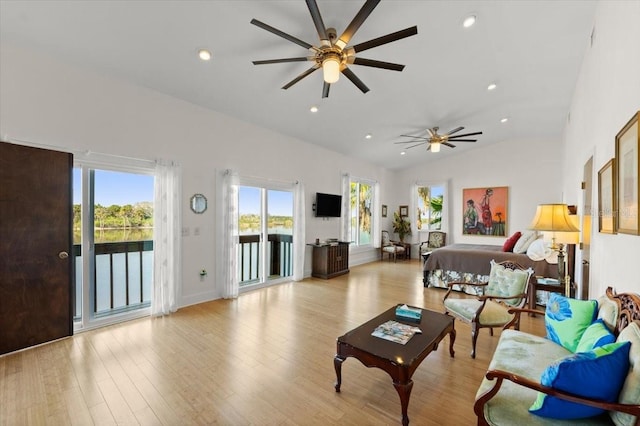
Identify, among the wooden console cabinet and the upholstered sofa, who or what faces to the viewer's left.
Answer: the upholstered sofa

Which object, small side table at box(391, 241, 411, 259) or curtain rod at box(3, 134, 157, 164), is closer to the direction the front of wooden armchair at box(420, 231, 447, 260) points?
the curtain rod

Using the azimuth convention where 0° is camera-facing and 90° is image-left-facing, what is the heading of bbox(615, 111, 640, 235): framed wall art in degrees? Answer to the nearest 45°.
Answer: approximately 90°

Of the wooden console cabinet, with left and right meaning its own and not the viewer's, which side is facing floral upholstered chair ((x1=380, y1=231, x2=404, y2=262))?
left

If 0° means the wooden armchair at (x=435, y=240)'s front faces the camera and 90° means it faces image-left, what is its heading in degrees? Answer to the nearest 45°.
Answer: approximately 45°

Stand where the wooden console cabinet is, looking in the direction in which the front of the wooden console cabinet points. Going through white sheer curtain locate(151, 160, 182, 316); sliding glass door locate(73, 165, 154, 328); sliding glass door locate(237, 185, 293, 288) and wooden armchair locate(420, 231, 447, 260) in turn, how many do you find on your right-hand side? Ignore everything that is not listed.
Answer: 3

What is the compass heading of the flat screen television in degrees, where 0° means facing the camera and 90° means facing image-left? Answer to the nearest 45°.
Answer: approximately 315°

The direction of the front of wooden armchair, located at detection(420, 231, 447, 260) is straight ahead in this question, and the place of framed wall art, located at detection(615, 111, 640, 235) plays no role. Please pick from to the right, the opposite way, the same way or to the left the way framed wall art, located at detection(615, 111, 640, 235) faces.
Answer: to the right

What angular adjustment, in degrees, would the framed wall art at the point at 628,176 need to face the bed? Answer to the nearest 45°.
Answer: approximately 45° to its right

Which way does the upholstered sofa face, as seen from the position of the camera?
facing to the left of the viewer

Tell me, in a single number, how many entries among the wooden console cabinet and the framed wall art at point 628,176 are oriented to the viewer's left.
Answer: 1

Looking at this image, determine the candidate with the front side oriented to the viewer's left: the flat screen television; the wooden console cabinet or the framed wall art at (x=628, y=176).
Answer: the framed wall art

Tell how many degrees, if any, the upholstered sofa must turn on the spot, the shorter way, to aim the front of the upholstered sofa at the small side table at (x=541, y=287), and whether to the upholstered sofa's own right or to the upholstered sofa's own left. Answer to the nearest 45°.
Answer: approximately 90° to the upholstered sofa's own right
